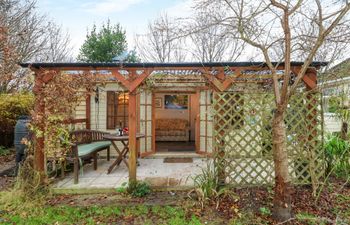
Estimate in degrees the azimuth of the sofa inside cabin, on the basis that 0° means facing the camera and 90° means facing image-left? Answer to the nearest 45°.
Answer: approximately 0°

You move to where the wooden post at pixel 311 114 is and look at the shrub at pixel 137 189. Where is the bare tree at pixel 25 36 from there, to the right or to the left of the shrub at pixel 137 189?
right

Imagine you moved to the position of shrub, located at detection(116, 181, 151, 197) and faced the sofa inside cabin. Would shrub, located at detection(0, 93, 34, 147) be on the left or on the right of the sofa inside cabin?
left

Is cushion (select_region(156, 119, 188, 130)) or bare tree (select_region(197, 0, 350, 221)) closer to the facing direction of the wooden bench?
the bare tree

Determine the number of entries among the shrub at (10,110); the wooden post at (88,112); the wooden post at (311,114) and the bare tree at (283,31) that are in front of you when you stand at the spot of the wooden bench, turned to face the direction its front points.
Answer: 2

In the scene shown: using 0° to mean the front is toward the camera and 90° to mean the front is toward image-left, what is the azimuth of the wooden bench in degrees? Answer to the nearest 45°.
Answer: approximately 315°

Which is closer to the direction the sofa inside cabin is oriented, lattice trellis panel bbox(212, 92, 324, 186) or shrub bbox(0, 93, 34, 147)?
the lattice trellis panel

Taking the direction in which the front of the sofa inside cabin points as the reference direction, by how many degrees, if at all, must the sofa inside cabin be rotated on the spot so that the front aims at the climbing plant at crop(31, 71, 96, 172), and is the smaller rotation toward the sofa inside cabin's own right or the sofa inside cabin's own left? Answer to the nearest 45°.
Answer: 0° — it already faces it

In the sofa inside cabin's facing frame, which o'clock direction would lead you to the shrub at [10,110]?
The shrub is roughly at 2 o'clock from the sofa inside cabin.

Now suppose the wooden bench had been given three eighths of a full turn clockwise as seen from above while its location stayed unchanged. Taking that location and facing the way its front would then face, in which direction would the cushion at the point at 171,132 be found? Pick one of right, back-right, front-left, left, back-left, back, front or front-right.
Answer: back-right

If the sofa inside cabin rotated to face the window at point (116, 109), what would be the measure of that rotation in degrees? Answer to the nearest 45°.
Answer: approximately 45° to its right

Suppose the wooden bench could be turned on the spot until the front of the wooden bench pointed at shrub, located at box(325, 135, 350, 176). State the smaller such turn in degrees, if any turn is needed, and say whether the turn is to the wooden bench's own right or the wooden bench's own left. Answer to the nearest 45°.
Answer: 0° — it already faces it

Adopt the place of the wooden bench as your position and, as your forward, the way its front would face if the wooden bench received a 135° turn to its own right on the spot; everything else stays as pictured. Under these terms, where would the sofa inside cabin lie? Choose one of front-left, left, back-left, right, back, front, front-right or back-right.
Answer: back-right
